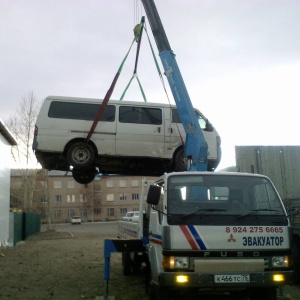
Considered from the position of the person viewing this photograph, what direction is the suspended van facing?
facing to the right of the viewer

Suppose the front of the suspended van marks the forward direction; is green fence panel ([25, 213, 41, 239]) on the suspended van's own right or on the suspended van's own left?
on the suspended van's own left

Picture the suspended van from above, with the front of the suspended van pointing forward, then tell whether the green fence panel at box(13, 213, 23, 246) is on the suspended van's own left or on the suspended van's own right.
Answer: on the suspended van's own left

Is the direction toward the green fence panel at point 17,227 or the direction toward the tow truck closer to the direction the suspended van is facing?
the tow truck
